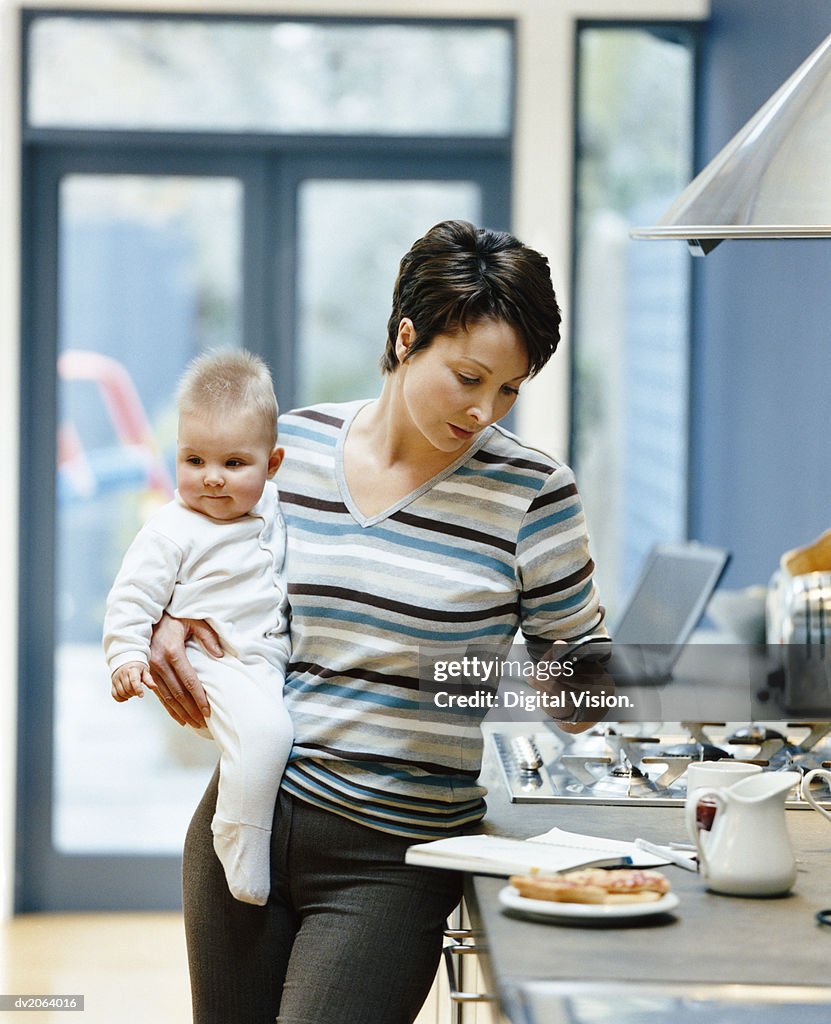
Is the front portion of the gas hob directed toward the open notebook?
no

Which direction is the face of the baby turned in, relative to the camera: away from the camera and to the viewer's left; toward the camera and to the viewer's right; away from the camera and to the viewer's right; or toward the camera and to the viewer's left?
toward the camera and to the viewer's left

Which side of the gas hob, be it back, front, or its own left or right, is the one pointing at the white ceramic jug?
left

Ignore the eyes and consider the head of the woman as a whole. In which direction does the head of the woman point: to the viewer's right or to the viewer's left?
to the viewer's right

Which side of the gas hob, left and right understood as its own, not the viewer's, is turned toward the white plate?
left

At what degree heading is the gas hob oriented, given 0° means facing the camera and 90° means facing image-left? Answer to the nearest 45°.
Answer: approximately 90°
